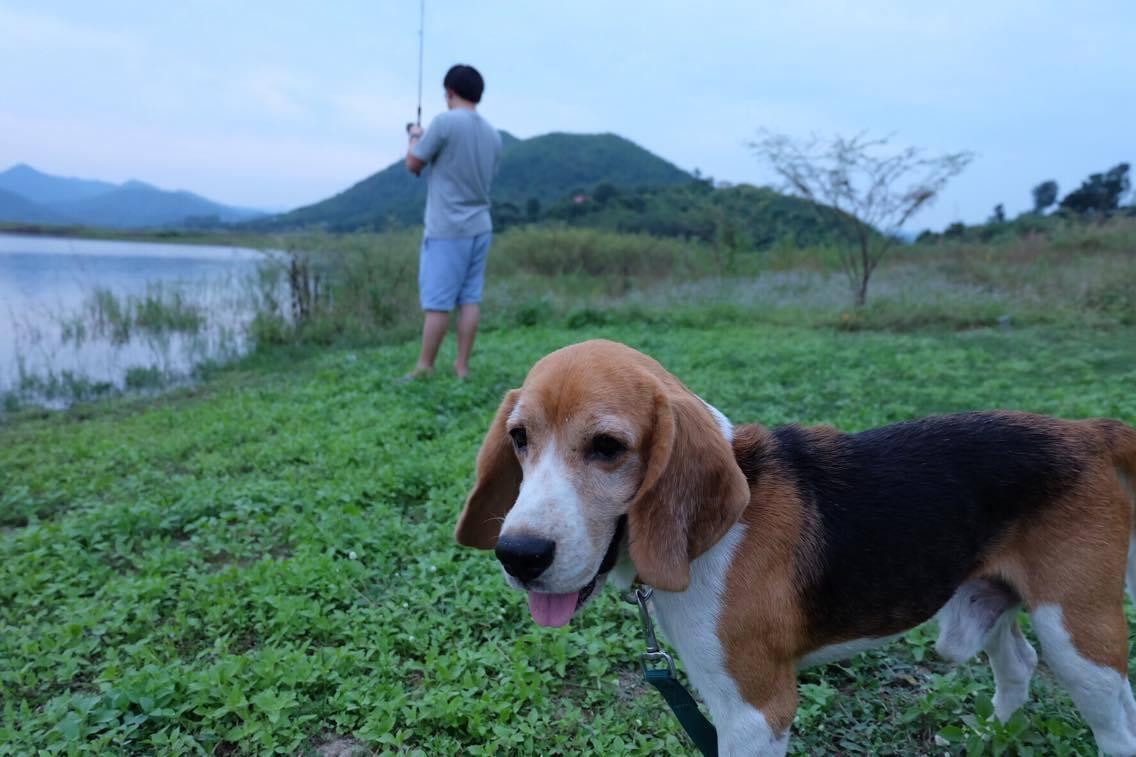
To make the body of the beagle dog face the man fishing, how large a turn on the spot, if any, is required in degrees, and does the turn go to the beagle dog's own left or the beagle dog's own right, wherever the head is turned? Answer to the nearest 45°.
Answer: approximately 45° to the beagle dog's own right

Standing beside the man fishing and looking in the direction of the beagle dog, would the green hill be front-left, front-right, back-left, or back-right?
back-left

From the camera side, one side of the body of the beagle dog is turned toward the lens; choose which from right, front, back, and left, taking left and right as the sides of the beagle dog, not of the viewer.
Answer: left

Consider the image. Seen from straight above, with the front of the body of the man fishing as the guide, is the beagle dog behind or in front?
behind

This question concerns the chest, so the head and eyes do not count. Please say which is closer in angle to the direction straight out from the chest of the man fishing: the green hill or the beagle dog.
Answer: the green hill

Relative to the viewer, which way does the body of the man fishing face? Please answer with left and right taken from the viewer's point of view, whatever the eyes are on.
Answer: facing away from the viewer and to the left of the viewer

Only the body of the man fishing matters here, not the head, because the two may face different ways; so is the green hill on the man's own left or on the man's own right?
on the man's own right
